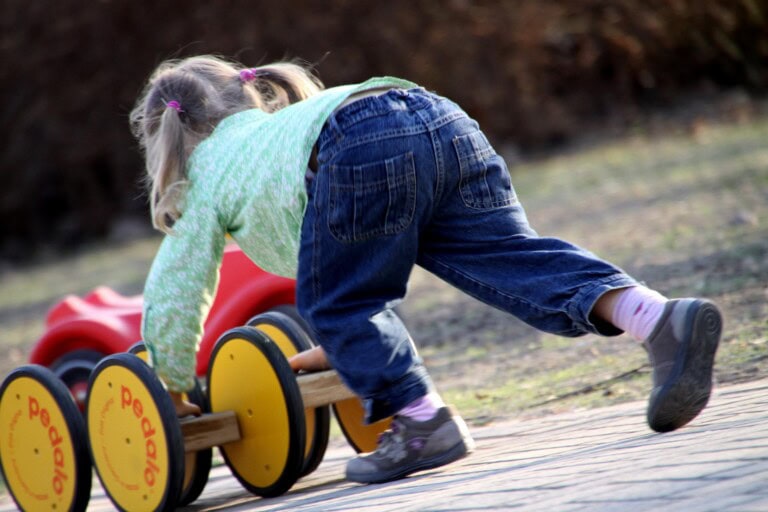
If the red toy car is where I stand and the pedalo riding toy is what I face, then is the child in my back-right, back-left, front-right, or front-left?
front-left

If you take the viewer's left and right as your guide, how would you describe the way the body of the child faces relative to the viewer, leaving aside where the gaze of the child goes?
facing away from the viewer and to the left of the viewer

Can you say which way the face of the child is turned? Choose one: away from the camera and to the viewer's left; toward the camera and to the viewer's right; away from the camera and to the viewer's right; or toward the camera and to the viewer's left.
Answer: away from the camera and to the viewer's left

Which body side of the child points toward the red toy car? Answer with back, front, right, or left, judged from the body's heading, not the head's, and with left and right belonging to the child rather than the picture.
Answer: front

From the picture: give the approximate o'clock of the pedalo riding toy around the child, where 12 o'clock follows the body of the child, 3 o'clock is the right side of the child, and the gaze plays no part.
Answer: The pedalo riding toy is roughly at 11 o'clock from the child.
